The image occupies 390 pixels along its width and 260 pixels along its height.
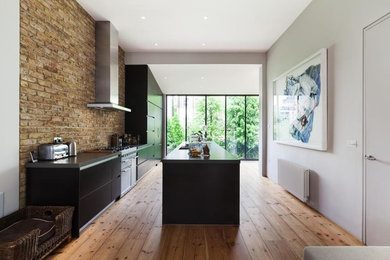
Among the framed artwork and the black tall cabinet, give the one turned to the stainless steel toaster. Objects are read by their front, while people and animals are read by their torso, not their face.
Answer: the framed artwork

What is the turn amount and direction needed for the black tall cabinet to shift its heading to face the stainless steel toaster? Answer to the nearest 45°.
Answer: approximately 90° to its right

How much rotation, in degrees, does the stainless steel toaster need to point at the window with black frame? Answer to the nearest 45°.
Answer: approximately 90° to its left

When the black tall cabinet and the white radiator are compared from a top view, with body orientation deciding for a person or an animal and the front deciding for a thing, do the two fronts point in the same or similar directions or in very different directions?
very different directions

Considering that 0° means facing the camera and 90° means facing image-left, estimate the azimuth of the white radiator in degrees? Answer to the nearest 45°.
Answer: approximately 45°

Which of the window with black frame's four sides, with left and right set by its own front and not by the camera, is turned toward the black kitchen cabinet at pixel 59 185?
front

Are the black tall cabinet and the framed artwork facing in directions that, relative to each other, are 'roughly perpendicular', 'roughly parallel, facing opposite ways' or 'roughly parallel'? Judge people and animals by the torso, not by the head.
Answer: roughly parallel, facing opposite ways

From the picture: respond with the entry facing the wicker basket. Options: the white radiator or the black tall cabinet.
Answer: the white radiator

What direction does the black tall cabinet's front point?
to the viewer's right

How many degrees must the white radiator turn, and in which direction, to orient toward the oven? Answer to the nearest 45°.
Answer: approximately 45° to its right

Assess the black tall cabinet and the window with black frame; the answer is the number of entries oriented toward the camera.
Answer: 1

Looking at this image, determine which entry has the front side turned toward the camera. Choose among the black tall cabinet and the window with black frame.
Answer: the window with black frame
